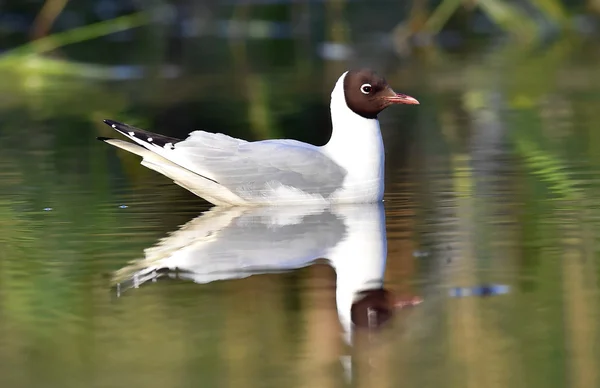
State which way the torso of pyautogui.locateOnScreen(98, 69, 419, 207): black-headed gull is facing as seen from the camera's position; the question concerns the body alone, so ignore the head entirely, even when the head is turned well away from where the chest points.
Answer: to the viewer's right
